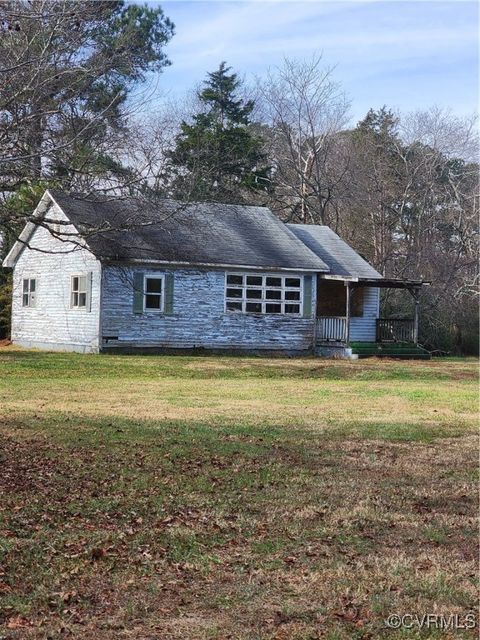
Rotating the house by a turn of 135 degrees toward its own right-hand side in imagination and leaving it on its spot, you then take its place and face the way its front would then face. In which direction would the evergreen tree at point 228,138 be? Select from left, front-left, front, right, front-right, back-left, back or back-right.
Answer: right

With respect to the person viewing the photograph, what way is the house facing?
facing the viewer and to the right of the viewer
